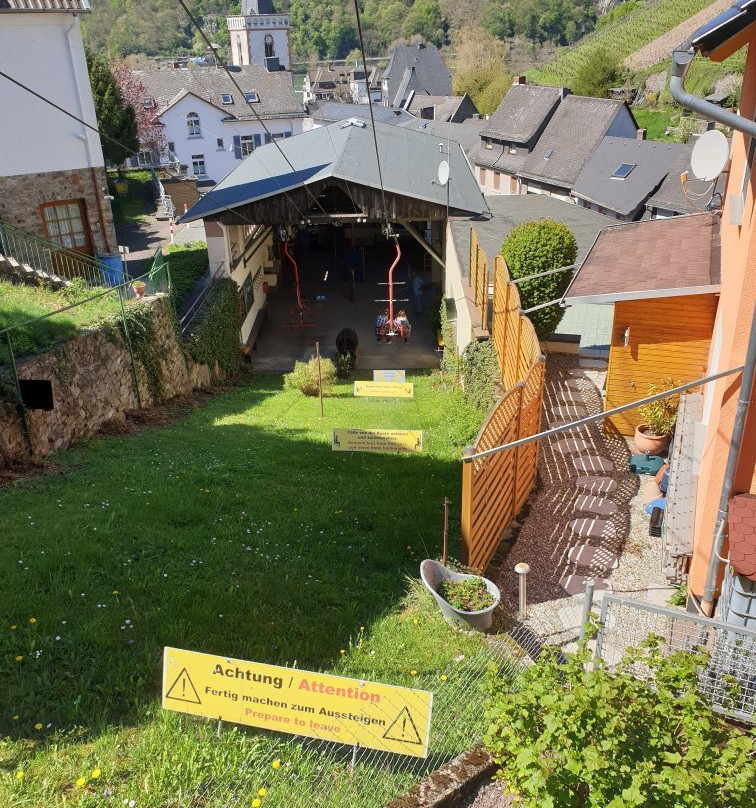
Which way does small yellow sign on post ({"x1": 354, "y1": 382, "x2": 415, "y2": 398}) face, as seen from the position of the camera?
facing the viewer

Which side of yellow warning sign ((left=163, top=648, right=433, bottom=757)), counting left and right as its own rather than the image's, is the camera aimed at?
front

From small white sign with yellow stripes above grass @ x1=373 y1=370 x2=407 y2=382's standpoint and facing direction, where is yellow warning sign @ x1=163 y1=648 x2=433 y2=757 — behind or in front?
in front

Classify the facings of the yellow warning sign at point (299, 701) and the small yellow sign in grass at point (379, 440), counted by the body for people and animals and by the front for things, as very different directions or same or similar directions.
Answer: same or similar directions

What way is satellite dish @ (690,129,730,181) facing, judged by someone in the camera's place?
facing the viewer and to the left of the viewer

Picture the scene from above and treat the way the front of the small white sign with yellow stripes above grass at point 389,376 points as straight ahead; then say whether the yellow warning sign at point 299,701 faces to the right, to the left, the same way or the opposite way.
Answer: the same way

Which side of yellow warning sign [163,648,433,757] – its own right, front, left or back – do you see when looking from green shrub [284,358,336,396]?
back

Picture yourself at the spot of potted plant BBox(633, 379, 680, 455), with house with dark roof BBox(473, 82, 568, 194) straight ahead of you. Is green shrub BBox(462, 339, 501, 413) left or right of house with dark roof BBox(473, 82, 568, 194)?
left

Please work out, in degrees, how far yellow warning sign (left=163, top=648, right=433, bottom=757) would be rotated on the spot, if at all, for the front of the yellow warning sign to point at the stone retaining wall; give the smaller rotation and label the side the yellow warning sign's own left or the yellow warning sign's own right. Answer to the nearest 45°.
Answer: approximately 180°

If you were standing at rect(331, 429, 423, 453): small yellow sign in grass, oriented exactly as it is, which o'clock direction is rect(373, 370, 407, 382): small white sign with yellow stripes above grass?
rect(373, 370, 407, 382): small white sign with yellow stripes above grass is roughly at 6 o'clock from rect(331, 429, 423, 453): small yellow sign in grass.

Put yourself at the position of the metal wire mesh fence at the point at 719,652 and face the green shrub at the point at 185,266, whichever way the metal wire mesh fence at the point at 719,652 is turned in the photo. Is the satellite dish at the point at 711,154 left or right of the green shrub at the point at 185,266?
right

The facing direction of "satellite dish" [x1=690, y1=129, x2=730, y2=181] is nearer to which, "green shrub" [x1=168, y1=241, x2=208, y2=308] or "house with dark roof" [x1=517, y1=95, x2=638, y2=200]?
the green shrub

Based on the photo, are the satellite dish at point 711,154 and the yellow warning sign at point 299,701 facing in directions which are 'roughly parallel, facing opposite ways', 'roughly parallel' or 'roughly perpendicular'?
roughly perpendicular

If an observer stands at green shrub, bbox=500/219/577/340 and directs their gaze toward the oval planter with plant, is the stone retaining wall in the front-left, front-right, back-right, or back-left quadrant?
front-right

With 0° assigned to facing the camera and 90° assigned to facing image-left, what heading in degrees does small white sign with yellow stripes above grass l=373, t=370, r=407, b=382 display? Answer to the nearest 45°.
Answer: approximately 0°

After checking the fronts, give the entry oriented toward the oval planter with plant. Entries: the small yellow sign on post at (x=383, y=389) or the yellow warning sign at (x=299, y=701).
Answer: the small yellow sign on post
